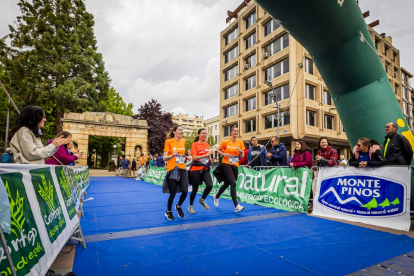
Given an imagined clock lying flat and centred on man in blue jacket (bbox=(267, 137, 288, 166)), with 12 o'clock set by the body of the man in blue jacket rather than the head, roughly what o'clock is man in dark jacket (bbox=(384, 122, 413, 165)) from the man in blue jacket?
The man in dark jacket is roughly at 9 o'clock from the man in blue jacket.

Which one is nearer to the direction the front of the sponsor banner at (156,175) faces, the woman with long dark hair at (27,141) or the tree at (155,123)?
the woman with long dark hair

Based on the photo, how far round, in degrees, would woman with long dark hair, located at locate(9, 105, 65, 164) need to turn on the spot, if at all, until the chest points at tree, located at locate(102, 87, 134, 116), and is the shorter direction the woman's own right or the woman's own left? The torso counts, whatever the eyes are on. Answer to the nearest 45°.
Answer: approximately 90° to the woman's own left

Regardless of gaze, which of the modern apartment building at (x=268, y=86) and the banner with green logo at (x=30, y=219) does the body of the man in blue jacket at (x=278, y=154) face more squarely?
the banner with green logo

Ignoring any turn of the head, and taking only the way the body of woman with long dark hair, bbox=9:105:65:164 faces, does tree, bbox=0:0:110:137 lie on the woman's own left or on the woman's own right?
on the woman's own left

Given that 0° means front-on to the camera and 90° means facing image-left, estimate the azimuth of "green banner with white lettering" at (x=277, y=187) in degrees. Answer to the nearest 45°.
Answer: approximately 45°

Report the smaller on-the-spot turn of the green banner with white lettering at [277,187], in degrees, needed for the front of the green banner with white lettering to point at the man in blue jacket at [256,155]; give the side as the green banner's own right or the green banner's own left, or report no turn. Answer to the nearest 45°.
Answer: approximately 135° to the green banner's own right

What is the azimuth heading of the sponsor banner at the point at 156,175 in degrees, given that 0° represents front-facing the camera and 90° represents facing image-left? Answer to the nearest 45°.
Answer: approximately 0°

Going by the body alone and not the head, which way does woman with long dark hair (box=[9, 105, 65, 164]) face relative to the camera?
to the viewer's right
